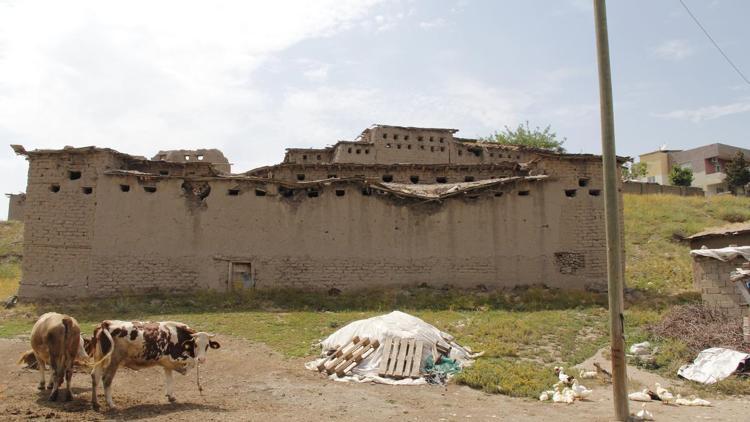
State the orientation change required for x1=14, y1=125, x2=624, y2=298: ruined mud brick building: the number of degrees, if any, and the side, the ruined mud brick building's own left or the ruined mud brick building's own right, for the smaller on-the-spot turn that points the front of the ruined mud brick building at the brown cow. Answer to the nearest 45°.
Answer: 0° — it already faces it

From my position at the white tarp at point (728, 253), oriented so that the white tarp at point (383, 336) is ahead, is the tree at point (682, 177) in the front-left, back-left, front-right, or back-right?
back-right

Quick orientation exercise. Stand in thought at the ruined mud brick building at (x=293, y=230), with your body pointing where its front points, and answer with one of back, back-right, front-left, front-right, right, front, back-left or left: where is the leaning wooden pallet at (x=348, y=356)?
front

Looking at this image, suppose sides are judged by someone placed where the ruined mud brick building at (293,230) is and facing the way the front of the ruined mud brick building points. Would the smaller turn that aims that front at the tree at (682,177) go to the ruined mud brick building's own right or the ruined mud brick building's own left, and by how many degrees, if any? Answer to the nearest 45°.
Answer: approximately 135° to the ruined mud brick building's own left

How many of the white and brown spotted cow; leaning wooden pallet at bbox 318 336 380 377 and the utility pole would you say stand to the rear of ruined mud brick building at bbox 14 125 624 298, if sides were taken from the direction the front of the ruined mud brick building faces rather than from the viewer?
0

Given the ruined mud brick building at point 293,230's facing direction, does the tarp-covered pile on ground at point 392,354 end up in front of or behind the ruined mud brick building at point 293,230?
in front

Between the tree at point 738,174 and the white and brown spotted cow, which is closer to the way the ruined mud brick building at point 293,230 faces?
the white and brown spotted cow

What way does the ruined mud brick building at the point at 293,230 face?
toward the camera

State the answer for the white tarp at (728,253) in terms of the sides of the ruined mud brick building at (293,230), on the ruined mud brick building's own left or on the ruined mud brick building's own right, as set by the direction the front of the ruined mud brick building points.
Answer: on the ruined mud brick building's own left

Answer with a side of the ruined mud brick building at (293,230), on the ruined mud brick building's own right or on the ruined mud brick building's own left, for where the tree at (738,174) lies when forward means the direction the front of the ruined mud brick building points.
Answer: on the ruined mud brick building's own left

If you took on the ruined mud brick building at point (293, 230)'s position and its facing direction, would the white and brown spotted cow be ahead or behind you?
ahead

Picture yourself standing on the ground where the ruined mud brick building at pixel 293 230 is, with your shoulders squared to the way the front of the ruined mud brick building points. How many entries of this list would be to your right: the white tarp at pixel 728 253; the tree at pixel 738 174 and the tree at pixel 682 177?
0

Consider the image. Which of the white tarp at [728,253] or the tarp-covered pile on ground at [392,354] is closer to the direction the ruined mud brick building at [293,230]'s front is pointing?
the tarp-covered pile on ground

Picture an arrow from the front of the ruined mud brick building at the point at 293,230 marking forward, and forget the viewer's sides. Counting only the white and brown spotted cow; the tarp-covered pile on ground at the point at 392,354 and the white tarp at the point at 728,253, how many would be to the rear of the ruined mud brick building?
0
